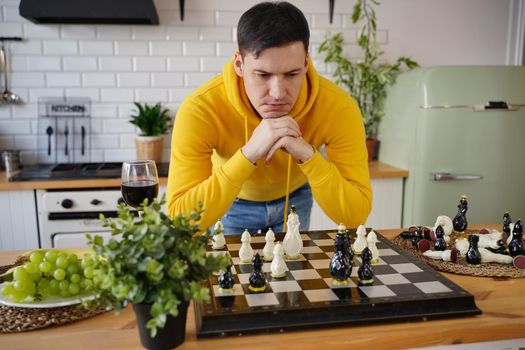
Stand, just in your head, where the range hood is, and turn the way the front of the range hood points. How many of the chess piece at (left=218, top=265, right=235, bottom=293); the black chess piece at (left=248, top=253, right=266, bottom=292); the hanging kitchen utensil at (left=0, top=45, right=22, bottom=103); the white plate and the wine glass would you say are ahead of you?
4

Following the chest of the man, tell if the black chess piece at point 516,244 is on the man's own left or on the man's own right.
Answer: on the man's own left

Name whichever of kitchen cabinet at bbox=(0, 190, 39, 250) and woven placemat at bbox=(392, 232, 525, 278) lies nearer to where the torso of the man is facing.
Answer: the woven placemat

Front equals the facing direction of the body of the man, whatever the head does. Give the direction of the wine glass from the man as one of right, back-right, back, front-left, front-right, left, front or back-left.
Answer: front-right

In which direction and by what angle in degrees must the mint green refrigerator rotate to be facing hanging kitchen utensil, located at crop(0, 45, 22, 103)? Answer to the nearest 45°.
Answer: approximately 90° to its right

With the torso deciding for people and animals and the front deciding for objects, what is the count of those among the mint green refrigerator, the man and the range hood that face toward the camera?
3

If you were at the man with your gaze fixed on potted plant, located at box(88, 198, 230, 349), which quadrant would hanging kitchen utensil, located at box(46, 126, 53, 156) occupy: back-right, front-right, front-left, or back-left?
back-right
